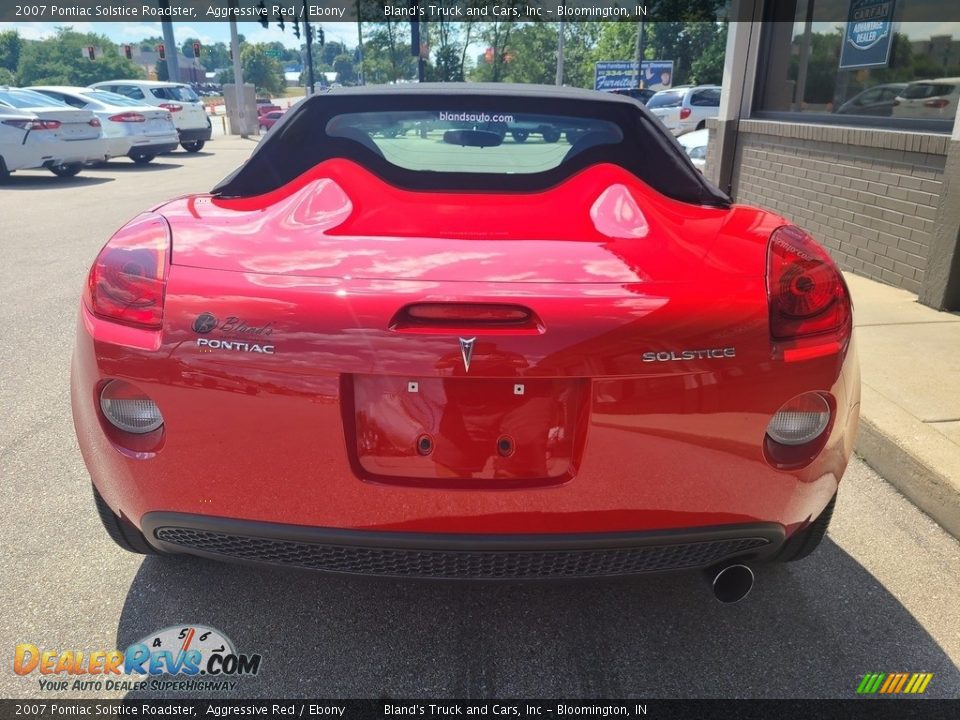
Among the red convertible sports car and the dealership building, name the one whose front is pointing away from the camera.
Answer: the red convertible sports car

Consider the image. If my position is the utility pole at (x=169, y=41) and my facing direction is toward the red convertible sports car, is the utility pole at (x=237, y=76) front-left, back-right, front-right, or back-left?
front-left

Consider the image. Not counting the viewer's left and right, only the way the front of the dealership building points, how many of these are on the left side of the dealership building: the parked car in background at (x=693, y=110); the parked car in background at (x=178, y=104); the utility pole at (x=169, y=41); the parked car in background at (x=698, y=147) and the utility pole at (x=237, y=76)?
0

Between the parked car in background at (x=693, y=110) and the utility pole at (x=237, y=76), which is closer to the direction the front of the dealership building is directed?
the utility pole

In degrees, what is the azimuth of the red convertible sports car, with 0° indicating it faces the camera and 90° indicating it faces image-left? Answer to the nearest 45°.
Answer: approximately 180°

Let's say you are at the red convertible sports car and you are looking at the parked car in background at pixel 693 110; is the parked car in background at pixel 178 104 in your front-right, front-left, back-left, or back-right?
front-left

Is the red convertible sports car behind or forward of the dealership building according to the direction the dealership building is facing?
forward

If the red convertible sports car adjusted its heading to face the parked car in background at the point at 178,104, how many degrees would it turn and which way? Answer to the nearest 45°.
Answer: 0° — it already faces it

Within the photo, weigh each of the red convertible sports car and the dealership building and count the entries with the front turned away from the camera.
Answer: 1

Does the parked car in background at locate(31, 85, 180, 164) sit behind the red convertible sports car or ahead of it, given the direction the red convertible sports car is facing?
ahead

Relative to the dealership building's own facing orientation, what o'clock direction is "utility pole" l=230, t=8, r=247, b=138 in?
The utility pole is roughly at 3 o'clock from the dealership building.

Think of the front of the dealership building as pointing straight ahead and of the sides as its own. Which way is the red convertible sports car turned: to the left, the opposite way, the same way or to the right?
to the right

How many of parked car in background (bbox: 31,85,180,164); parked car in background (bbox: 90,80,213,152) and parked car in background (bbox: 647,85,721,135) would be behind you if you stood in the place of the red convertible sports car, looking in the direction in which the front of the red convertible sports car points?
0

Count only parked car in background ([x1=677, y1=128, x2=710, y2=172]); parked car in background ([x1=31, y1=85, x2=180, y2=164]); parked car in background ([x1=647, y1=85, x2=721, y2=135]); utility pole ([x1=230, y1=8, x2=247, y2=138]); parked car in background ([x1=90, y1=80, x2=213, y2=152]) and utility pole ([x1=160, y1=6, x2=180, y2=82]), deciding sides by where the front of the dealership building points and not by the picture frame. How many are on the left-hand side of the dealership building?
0

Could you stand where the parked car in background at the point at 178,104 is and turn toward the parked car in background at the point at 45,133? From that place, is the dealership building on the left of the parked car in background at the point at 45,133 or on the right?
left

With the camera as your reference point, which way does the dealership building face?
facing the viewer and to the left of the viewer

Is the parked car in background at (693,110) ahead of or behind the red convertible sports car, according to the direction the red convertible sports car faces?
ahead
